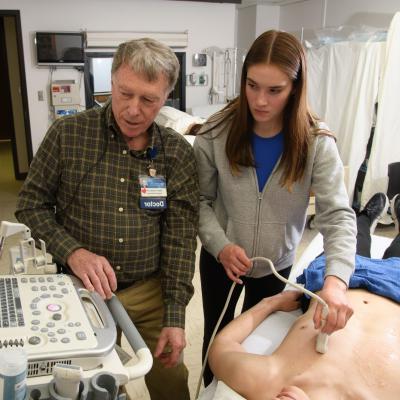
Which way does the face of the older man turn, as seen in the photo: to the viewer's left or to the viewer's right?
to the viewer's left

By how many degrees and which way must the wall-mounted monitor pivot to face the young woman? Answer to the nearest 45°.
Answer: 0° — it already faces them

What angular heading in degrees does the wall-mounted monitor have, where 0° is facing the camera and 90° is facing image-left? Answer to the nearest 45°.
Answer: approximately 0°

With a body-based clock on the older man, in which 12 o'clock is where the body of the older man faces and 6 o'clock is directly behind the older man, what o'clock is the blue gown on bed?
The blue gown on bed is roughly at 9 o'clock from the older man.

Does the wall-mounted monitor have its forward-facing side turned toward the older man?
yes

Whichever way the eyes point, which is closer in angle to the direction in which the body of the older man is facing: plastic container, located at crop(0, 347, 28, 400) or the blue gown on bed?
the plastic container
